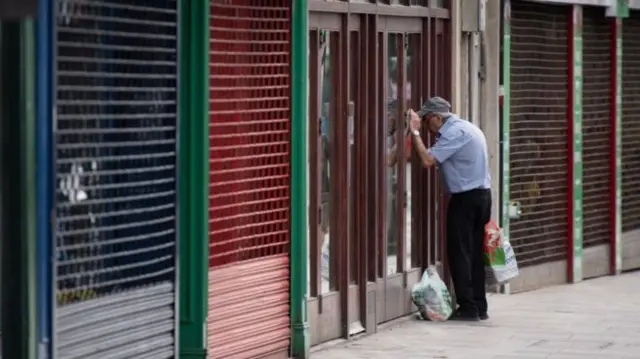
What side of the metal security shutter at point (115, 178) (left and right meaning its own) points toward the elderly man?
left

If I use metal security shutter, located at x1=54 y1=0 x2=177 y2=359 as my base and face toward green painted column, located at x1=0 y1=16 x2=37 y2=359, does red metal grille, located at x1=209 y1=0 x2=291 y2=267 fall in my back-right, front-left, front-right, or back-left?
back-left

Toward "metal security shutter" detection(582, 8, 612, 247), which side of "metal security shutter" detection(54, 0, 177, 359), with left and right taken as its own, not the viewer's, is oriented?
left

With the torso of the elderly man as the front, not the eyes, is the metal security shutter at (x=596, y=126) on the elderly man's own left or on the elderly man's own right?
on the elderly man's own right

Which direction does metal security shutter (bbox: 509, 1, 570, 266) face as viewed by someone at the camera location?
facing the viewer and to the right of the viewer

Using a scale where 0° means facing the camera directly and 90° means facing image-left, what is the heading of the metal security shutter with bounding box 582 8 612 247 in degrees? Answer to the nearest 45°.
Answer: approximately 315°

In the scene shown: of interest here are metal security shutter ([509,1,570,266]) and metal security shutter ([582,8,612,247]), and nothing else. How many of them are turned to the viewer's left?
0
